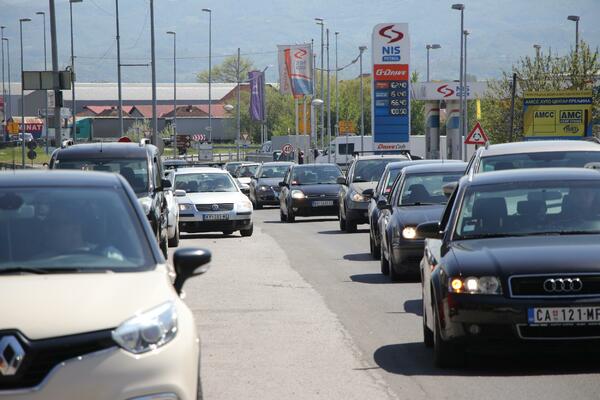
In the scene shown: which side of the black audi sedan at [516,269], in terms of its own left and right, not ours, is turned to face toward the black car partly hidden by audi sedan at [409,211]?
back

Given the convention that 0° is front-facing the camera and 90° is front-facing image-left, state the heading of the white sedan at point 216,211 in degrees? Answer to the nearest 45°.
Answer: approximately 0°

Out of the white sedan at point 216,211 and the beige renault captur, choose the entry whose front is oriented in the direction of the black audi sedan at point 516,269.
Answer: the white sedan

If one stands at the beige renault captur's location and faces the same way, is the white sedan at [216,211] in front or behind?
behind

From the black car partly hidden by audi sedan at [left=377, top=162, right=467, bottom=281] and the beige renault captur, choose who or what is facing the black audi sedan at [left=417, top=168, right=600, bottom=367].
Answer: the black car partly hidden by audi sedan at [left=377, top=162, right=467, bottom=281]

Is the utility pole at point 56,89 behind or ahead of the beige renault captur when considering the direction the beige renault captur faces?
behind
